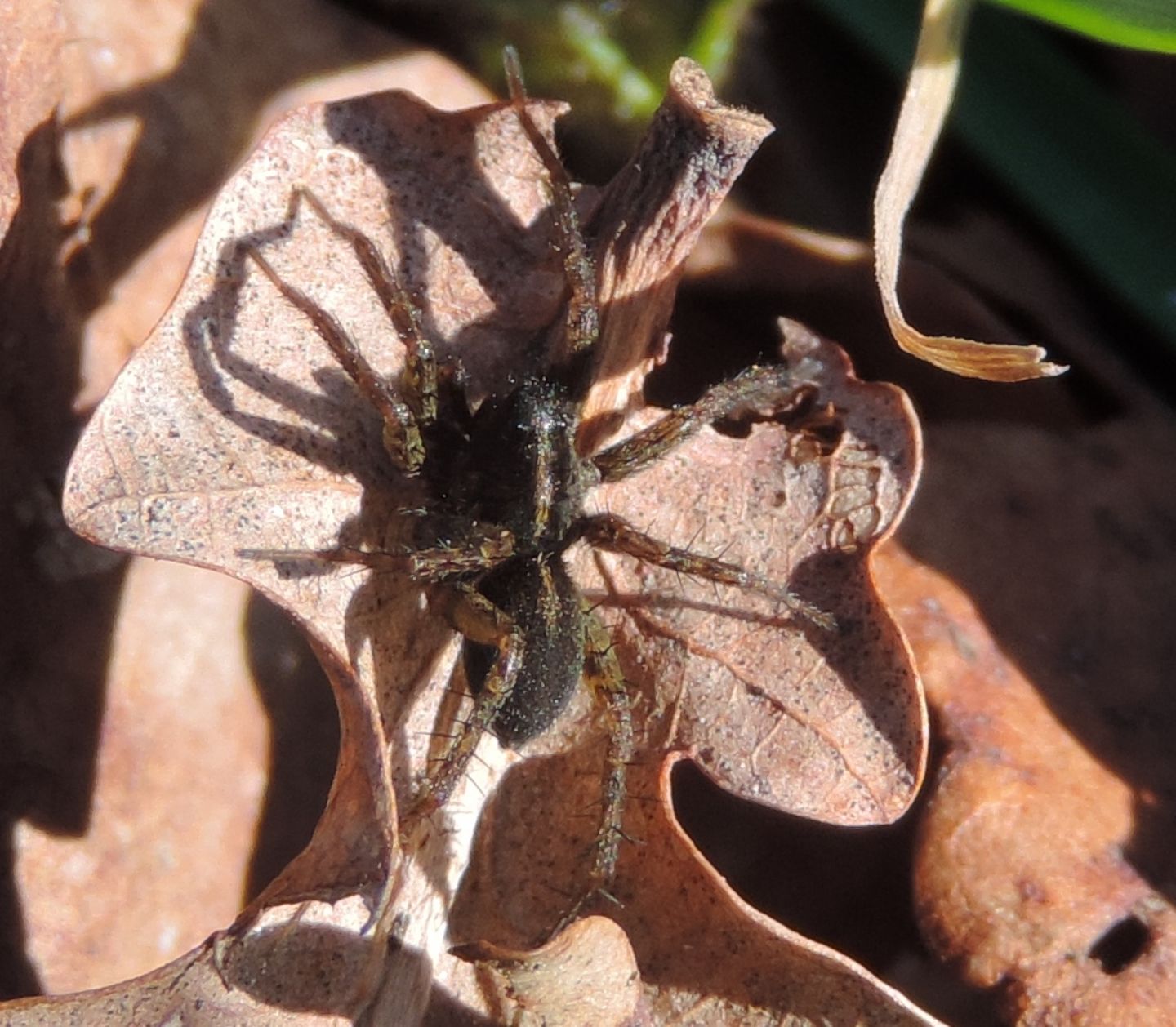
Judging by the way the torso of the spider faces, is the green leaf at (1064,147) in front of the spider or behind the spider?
in front

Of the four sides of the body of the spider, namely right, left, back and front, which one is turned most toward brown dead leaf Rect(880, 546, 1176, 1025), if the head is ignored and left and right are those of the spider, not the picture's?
right

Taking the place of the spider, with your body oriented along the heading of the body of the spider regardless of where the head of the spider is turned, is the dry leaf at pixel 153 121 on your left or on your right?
on your left

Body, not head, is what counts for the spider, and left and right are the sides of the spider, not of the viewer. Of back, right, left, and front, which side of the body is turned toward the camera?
back
